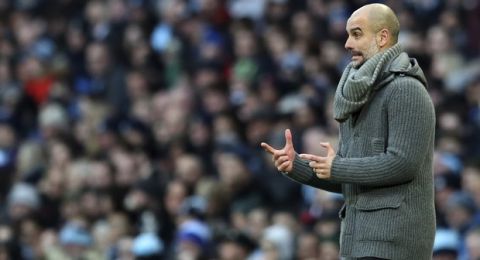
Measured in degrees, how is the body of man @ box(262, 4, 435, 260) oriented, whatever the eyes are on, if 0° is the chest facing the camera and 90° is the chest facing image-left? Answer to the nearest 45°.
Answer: approximately 90°

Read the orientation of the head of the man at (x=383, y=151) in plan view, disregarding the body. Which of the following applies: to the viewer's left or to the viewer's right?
to the viewer's left
